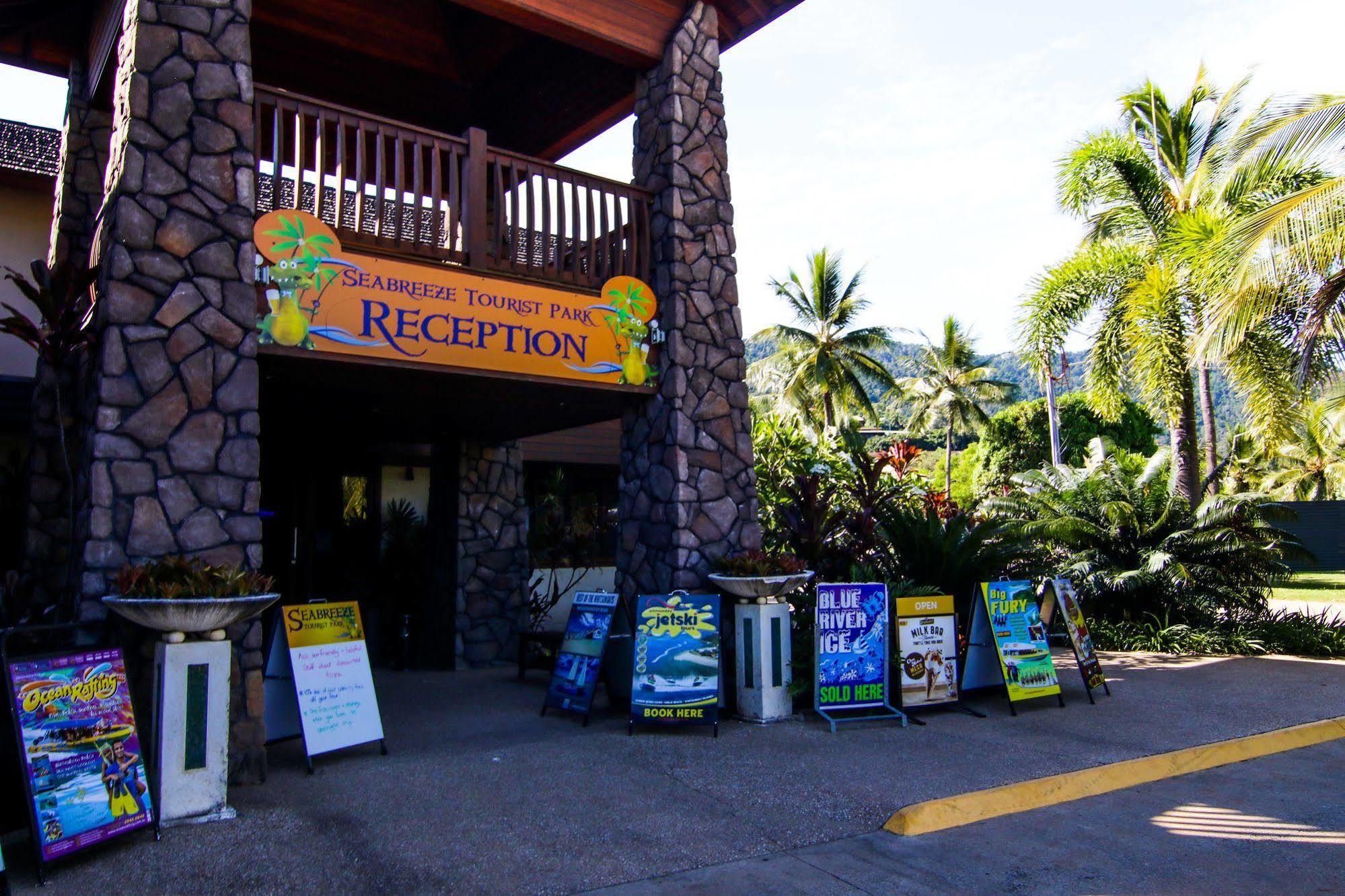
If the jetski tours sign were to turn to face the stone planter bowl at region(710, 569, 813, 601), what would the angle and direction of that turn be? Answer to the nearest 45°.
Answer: approximately 90° to its left

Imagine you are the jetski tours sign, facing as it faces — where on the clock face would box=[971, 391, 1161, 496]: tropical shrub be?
The tropical shrub is roughly at 7 o'clock from the jetski tours sign.

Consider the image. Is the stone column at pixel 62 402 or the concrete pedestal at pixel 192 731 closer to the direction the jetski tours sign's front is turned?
the concrete pedestal

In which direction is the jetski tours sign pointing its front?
toward the camera

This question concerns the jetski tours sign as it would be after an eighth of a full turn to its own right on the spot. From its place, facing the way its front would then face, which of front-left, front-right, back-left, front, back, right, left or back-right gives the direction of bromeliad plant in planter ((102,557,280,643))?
front

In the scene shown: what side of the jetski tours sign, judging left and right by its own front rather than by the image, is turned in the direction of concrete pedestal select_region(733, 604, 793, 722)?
left

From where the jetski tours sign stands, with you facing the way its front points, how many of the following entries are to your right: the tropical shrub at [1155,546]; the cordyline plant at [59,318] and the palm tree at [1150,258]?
1

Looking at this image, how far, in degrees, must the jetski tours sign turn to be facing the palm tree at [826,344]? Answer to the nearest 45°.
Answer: approximately 180°

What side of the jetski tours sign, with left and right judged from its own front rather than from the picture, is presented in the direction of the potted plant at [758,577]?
left

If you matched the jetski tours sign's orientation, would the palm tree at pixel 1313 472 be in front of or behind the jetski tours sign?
behind

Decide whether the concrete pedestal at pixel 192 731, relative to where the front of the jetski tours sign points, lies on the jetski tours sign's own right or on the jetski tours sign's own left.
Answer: on the jetski tours sign's own right

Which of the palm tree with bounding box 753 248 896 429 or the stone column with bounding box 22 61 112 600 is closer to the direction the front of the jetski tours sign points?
the stone column

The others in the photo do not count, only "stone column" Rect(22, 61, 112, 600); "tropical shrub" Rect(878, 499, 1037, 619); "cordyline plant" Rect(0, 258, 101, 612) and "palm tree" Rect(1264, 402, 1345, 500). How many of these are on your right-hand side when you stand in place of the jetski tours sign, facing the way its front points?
2

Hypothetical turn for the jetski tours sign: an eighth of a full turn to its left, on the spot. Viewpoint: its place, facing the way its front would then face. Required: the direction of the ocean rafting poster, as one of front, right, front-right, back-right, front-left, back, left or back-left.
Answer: right

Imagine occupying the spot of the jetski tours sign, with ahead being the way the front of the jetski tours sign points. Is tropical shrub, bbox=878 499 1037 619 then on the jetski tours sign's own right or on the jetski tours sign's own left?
on the jetski tours sign's own left
